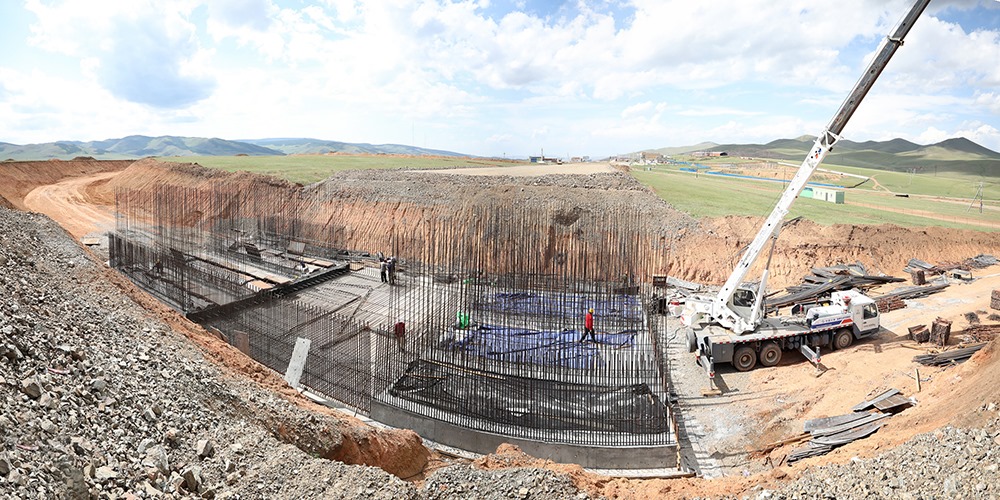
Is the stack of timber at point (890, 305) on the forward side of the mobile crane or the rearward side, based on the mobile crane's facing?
on the forward side

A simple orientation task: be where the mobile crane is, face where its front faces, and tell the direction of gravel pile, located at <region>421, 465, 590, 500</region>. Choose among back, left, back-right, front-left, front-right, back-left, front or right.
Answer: back-right

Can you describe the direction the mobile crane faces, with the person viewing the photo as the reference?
facing away from the viewer and to the right of the viewer

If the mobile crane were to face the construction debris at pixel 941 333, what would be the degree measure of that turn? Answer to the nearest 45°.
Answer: approximately 45° to its right

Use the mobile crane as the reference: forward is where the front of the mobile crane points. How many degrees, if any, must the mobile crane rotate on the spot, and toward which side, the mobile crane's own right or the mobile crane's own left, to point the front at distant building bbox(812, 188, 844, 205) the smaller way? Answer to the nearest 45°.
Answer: approximately 45° to the mobile crane's own left

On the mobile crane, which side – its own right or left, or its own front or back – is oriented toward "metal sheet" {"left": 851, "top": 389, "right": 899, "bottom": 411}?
right

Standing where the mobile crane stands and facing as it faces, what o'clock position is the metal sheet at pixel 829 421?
The metal sheet is roughly at 4 o'clock from the mobile crane.

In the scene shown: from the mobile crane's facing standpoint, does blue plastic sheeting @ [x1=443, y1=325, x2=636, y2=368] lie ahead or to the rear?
to the rear
